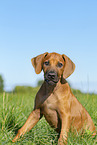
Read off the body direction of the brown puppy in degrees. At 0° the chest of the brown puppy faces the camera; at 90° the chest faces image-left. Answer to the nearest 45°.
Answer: approximately 45°
